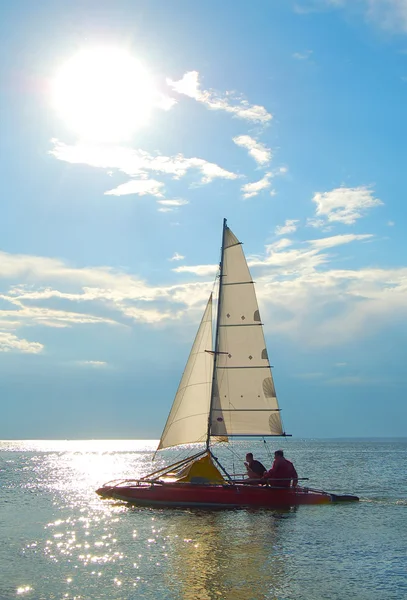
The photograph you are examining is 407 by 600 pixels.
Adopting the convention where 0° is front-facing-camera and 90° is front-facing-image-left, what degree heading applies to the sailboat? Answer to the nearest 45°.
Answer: approximately 90°
